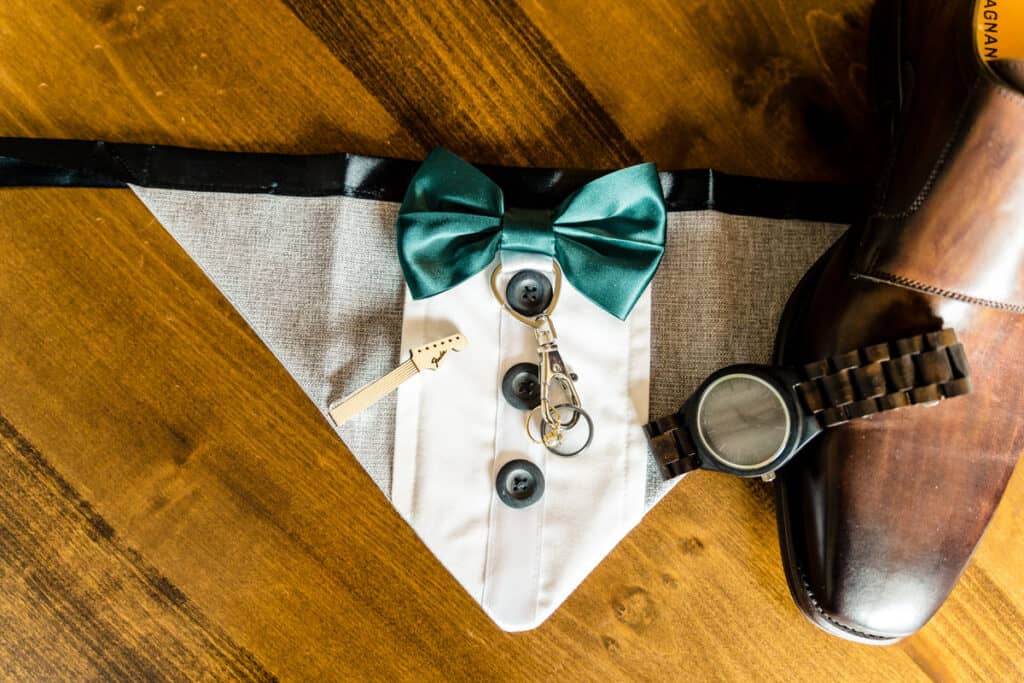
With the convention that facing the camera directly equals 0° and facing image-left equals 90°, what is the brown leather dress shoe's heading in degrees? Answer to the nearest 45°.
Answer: approximately 0°
